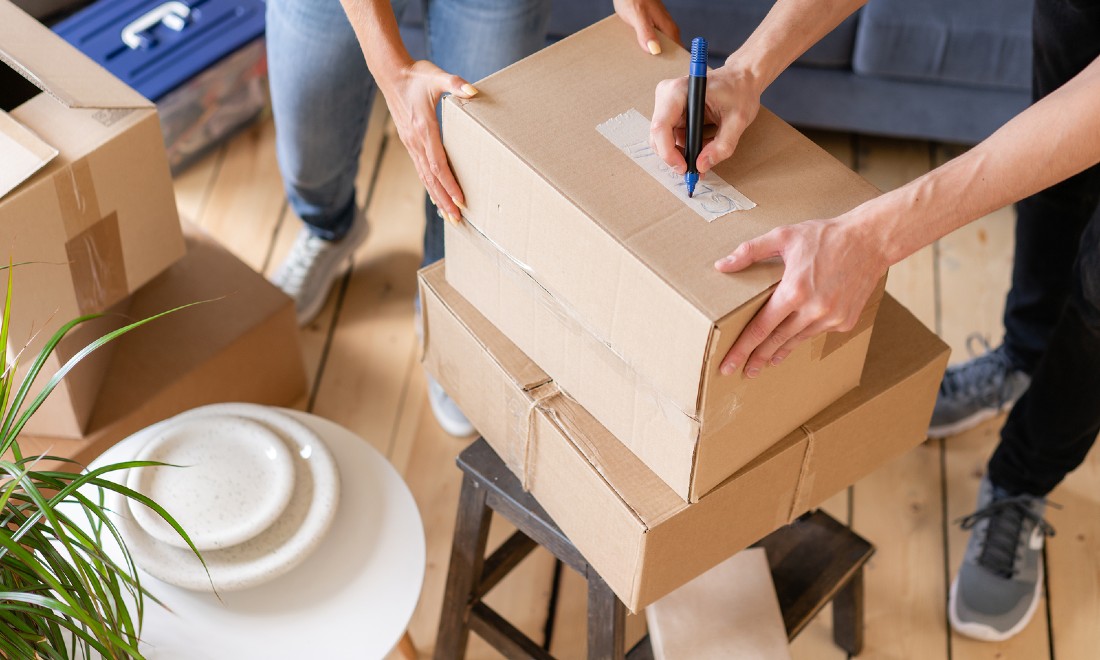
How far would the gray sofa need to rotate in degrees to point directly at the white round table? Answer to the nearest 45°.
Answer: approximately 45° to its right

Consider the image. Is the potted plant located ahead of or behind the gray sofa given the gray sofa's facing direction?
ahead

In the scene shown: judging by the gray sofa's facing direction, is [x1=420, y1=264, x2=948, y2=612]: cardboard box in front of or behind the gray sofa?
in front

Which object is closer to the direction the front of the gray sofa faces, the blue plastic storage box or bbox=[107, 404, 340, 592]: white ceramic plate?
the white ceramic plate

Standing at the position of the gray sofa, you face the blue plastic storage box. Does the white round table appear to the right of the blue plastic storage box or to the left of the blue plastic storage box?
left

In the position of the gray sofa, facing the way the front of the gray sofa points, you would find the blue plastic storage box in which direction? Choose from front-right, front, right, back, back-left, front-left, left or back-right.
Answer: right

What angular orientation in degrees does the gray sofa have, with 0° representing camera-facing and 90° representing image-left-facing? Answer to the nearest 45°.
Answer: approximately 0°

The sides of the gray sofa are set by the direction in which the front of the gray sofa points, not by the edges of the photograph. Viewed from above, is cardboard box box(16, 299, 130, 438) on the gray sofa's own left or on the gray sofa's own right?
on the gray sofa's own right

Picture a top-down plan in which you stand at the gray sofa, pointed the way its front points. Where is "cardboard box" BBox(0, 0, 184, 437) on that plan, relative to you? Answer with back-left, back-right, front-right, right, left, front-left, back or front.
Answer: front-right
